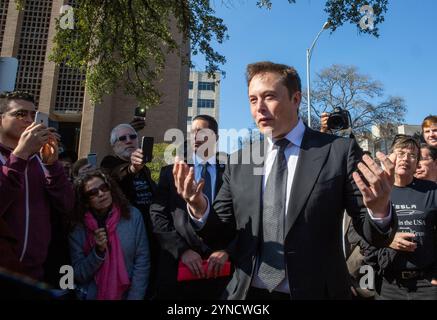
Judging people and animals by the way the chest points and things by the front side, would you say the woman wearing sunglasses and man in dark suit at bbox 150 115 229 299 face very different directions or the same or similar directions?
same or similar directions

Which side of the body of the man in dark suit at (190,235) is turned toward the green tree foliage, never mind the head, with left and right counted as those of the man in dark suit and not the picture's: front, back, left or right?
back

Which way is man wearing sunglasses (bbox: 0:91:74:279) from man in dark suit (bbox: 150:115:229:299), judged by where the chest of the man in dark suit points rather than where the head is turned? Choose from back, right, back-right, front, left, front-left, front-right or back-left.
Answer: right

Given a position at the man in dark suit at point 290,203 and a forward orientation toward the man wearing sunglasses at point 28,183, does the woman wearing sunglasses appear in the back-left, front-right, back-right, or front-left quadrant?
front-right

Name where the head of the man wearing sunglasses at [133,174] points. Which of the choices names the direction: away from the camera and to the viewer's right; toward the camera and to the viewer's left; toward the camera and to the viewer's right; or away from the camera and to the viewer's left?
toward the camera and to the viewer's right

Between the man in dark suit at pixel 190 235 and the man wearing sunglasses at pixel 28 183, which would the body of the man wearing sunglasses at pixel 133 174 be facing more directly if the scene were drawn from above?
the man in dark suit

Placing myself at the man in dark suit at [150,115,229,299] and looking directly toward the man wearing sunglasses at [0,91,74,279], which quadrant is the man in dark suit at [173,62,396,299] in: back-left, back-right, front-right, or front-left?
back-left

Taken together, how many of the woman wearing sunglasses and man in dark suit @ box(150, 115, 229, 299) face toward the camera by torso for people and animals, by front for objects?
2

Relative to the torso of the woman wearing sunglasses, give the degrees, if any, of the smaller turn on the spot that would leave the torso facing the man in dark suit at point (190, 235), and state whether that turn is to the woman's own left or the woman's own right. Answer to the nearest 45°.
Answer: approximately 45° to the woman's own left

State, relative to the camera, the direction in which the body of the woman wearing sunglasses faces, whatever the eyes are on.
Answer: toward the camera

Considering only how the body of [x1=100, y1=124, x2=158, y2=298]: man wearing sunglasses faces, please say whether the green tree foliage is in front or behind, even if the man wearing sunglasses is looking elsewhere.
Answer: behind

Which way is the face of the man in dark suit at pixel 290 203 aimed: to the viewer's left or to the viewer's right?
to the viewer's left

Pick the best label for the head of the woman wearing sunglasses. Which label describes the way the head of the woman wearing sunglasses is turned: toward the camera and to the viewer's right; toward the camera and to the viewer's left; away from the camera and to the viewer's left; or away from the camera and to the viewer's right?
toward the camera and to the viewer's right

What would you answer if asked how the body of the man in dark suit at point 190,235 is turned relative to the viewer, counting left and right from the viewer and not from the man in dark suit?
facing the viewer

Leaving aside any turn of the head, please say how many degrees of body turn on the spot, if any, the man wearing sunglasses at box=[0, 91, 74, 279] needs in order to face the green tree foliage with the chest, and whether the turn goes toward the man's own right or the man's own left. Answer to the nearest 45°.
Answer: approximately 135° to the man's own left

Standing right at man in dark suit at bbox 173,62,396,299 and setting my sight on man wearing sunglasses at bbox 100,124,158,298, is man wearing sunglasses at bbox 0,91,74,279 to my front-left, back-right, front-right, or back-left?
front-left

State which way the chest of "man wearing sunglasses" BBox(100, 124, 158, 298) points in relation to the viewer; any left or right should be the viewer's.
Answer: facing the viewer and to the right of the viewer
